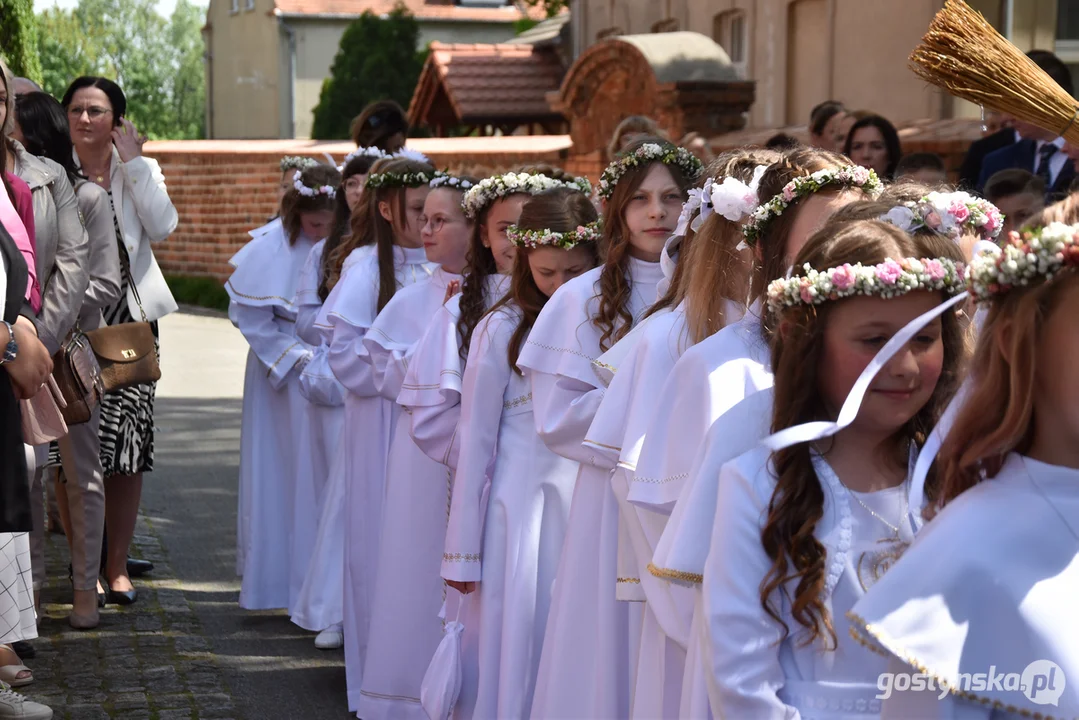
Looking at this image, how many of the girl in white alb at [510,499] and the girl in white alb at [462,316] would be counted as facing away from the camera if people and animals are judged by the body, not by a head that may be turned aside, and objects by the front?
0

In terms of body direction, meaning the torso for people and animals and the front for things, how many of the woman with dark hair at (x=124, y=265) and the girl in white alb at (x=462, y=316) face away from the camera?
0

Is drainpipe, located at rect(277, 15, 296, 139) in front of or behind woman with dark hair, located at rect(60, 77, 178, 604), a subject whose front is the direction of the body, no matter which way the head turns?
behind

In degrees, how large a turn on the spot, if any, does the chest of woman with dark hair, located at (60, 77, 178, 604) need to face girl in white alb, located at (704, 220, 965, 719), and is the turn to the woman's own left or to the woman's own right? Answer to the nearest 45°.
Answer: approximately 45° to the woman's own left
